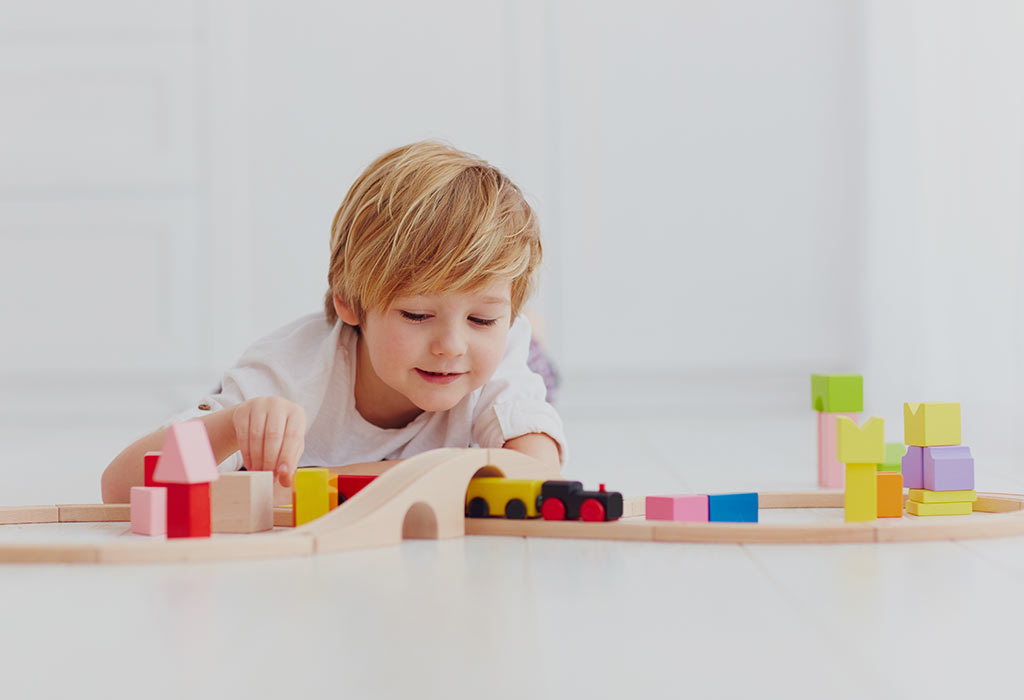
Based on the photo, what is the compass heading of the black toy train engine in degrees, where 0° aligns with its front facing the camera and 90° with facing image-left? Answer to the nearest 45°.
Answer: approximately 270°

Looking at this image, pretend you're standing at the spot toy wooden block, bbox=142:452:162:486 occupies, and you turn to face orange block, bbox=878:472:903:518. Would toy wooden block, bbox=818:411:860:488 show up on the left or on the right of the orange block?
left

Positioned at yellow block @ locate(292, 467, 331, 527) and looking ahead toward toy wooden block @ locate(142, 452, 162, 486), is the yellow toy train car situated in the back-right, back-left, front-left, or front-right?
back-right
